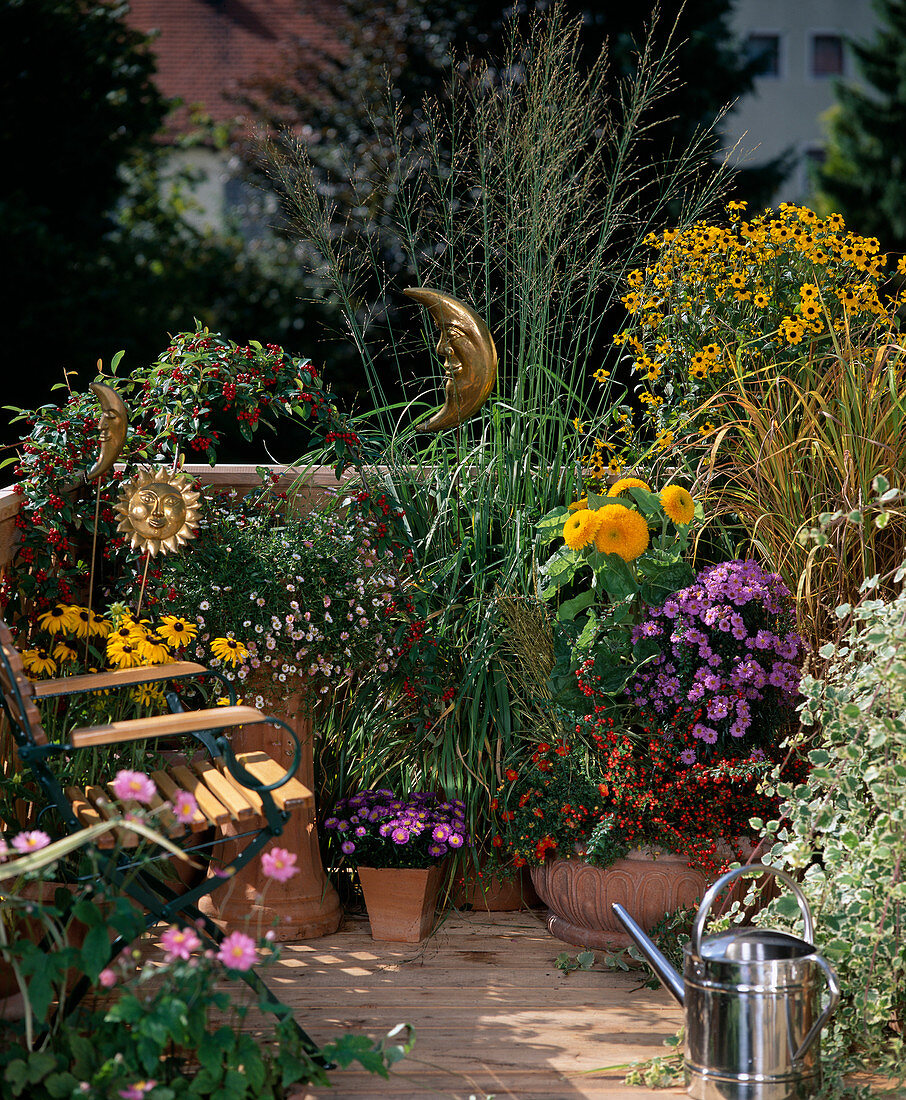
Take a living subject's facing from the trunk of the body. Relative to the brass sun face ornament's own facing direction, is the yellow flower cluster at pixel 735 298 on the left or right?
on its left

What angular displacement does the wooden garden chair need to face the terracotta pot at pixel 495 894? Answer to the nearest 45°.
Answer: approximately 45° to its left

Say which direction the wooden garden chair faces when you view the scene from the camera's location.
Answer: facing to the right of the viewer

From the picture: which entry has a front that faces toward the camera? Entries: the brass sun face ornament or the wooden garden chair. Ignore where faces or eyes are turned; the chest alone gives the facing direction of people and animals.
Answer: the brass sun face ornament

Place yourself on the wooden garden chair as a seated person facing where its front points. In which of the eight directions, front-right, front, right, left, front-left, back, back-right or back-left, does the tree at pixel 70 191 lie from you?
left

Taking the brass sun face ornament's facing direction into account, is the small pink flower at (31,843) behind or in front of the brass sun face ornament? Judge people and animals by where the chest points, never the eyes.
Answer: in front

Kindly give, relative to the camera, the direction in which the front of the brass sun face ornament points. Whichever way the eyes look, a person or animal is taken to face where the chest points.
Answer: facing the viewer

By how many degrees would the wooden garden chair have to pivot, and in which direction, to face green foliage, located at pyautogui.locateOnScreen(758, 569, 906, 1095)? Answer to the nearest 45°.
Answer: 0° — it already faces it

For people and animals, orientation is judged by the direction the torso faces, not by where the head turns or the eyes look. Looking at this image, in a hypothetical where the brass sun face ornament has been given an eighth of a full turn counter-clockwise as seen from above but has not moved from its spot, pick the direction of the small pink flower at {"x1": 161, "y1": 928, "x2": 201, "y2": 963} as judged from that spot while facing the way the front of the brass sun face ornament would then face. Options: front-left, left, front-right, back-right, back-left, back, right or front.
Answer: front-right

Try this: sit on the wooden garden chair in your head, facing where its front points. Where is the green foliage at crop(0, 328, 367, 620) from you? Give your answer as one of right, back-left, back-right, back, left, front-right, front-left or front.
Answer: left

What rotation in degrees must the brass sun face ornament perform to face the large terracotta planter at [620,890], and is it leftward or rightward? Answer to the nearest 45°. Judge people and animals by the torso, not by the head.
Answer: approximately 90° to its left

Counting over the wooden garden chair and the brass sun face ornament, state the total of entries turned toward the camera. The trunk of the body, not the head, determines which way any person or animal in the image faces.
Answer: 1
